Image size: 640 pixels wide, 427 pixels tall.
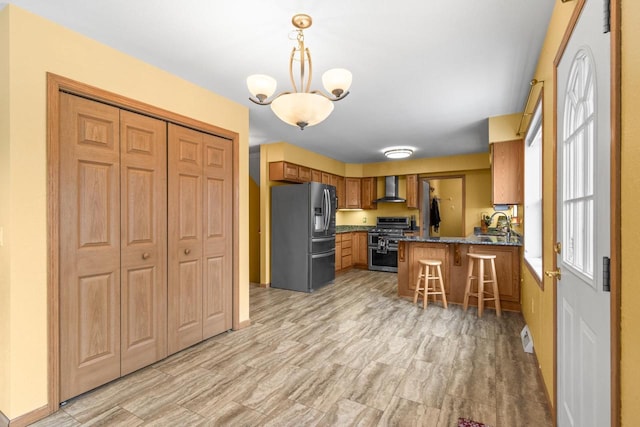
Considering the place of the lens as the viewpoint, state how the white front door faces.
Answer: facing to the left of the viewer

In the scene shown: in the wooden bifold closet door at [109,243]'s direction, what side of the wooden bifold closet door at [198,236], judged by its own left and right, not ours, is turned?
right

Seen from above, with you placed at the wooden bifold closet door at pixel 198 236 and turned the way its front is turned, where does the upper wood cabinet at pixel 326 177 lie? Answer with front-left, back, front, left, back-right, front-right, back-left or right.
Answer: left

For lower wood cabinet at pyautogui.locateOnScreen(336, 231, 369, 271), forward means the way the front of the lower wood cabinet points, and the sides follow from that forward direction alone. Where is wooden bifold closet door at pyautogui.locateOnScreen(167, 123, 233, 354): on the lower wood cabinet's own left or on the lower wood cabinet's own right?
on the lower wood cabinet's own right

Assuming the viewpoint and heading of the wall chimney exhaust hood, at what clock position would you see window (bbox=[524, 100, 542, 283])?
The window is roughly at 11 o'clock from the wall chimney exhaust hood.

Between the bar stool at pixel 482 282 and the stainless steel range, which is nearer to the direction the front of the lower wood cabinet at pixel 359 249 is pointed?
the bar stool

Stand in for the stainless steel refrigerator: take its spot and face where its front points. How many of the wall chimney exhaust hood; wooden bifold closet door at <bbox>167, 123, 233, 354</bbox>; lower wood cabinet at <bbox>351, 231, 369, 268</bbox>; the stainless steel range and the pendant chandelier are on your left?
3

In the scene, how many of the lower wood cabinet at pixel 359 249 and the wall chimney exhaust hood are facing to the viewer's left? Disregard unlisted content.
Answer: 0

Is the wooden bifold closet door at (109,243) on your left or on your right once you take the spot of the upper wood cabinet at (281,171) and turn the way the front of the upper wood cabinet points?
on your right

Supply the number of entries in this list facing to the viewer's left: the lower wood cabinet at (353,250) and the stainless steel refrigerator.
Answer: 0

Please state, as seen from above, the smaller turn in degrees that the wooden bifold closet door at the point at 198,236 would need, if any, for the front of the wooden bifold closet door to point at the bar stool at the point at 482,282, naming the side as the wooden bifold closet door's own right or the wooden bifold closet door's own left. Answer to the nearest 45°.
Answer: approximately 45° to the wooden bifold closet door's own left

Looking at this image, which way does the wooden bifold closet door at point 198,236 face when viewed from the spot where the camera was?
facing the viewer and to the right of the viewer

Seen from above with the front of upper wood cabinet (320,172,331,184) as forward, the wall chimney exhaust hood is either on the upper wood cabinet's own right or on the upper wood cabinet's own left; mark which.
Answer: on the upper wood cabinet's own left

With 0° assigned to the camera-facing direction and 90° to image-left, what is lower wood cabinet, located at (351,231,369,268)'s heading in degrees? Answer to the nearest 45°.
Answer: approximately 0°

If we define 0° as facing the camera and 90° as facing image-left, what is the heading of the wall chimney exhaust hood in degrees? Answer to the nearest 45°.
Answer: approximately 0°
